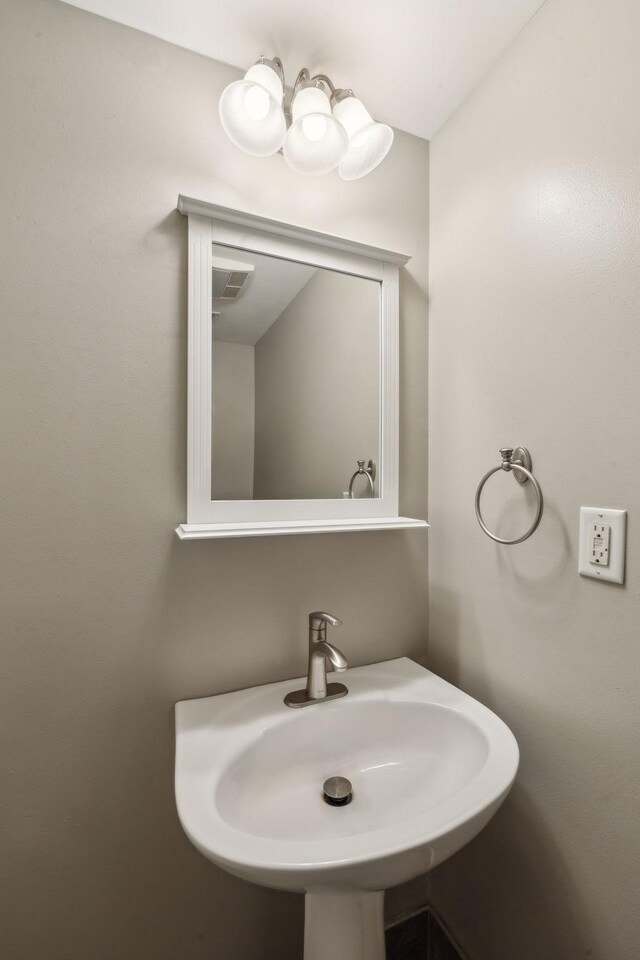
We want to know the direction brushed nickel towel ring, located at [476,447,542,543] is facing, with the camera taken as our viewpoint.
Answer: facing the viewer and to the left of the viewer

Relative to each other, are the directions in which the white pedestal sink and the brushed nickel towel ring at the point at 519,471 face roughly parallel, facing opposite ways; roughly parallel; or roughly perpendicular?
roughly perpendicular

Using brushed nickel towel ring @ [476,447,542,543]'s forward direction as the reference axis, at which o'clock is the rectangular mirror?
The rectangular mirror is roughly at 1 o'clock from the brushed nickel towel ring.

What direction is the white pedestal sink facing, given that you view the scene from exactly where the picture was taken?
facing the viewer and to the right of the viewer

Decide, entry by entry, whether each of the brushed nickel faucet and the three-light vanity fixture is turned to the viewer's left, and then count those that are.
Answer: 0
